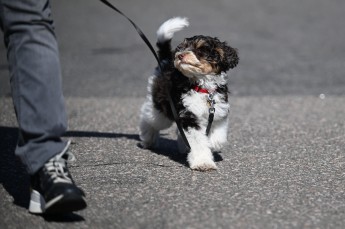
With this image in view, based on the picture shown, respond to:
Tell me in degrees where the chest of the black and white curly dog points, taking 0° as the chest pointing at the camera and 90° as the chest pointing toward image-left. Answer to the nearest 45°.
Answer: approximately 315°
